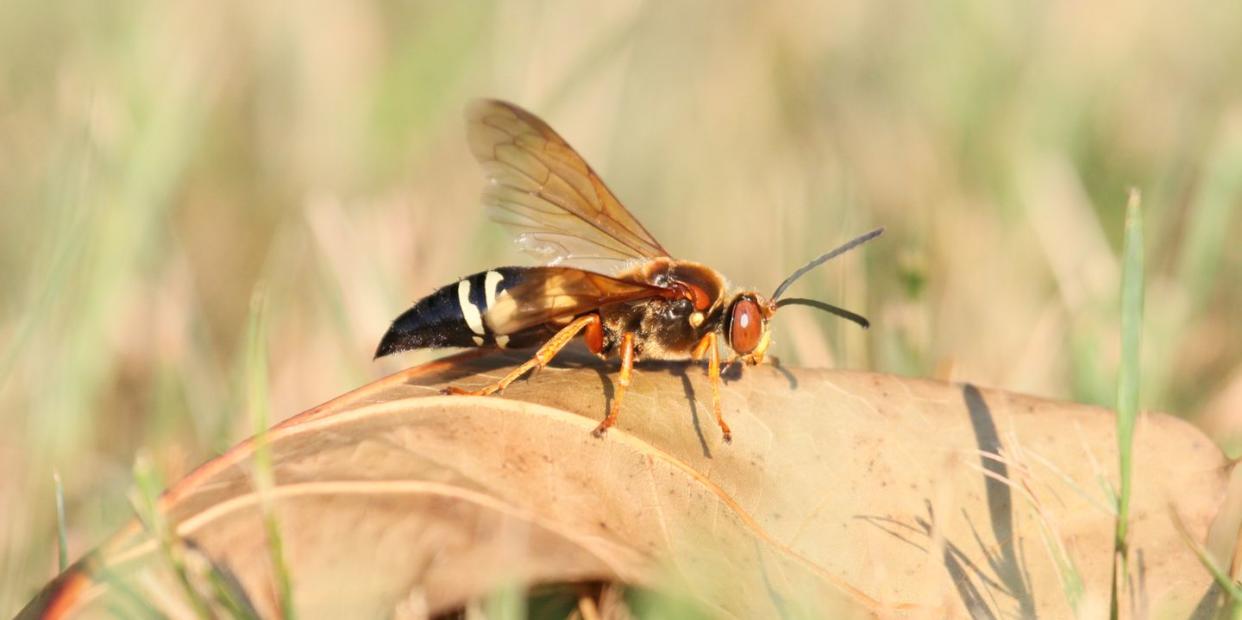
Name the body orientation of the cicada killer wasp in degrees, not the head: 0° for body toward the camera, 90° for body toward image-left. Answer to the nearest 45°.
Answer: approximately 270°

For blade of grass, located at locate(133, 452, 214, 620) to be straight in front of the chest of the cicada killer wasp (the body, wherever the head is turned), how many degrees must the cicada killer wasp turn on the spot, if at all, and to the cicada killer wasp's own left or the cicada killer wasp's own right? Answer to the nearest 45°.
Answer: approximately 135° to the cicada killer wasp's own right

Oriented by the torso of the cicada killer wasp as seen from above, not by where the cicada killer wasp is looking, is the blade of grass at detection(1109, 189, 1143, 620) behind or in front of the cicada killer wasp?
in front

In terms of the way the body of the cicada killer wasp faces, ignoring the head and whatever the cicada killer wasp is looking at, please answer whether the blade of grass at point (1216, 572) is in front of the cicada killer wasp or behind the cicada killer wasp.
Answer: in front
